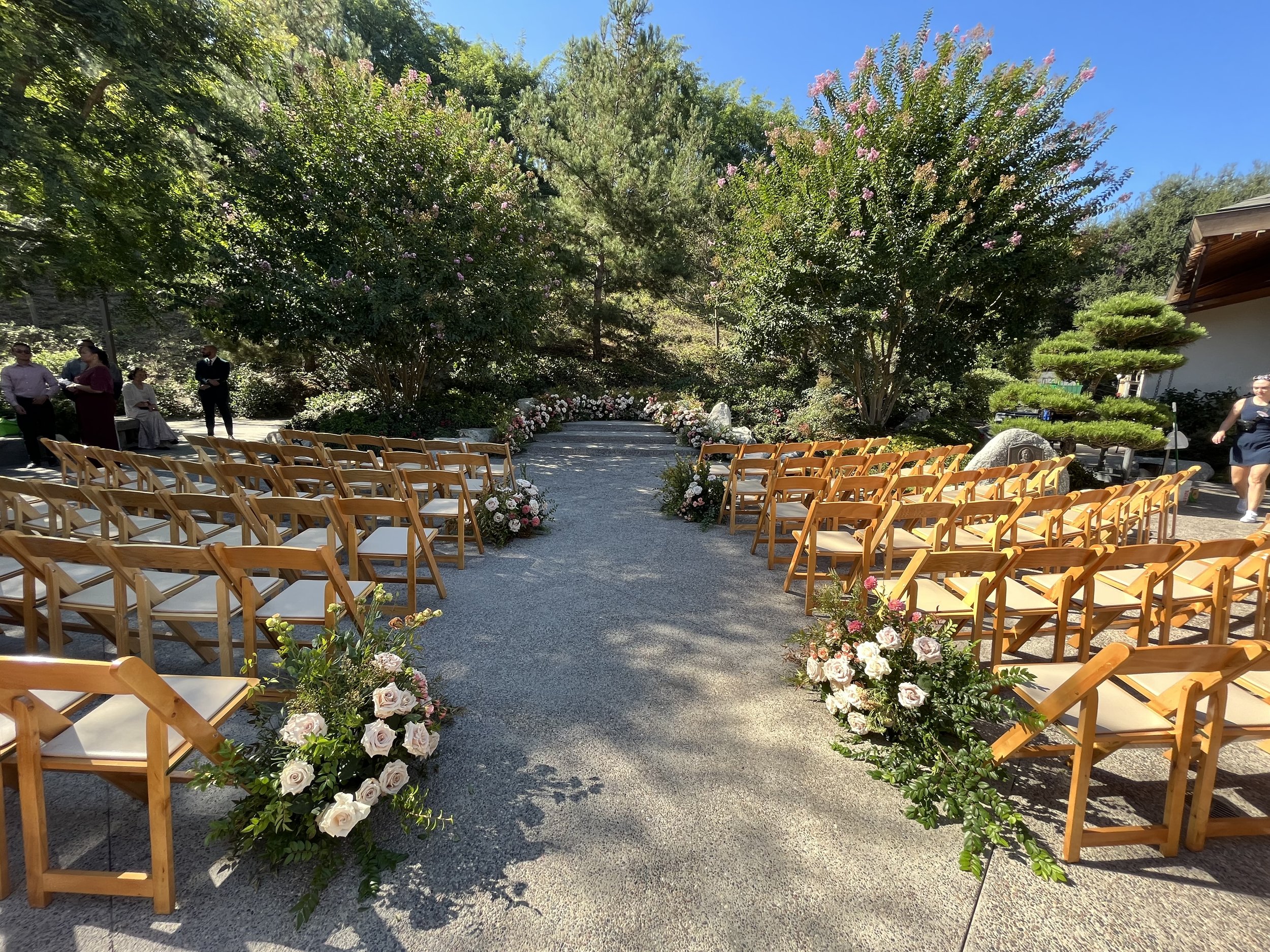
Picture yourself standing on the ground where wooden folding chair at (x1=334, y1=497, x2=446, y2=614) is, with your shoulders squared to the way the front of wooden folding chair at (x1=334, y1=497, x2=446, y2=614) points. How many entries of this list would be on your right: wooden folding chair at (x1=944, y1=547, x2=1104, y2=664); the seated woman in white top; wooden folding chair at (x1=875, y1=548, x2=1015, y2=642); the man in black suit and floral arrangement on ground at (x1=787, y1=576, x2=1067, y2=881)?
3

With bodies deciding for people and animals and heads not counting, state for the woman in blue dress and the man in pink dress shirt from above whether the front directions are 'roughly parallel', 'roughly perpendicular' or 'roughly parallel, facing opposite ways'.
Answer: roughly perpendicular

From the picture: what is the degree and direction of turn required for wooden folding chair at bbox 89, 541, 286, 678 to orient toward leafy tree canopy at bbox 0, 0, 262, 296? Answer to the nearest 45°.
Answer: approximately 45° to its left

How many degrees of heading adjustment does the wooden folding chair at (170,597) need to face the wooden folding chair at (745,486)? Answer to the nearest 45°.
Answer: approximately 45° to its right

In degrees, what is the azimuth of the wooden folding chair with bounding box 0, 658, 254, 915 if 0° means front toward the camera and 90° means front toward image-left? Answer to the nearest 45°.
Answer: approximately 225°

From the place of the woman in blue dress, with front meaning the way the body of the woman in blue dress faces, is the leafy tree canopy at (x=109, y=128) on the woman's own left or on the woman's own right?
on the woman's own right

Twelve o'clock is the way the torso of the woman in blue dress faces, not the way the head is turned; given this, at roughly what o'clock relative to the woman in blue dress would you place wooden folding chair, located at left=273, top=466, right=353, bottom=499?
The wooden folding chair is roughly at 1 o'clock from the woman in blue dress.

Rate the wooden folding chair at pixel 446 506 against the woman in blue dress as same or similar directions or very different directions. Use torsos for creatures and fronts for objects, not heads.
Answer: very different directions

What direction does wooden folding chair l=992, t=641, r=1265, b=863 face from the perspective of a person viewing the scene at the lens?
facing away from the viewer and to the left of the viewer

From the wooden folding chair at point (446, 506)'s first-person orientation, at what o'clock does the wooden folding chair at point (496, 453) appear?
the wooden folding chair at point (496, 453) is roughly at 11 o'clock from the wooden folding chair at point (446, 506).
